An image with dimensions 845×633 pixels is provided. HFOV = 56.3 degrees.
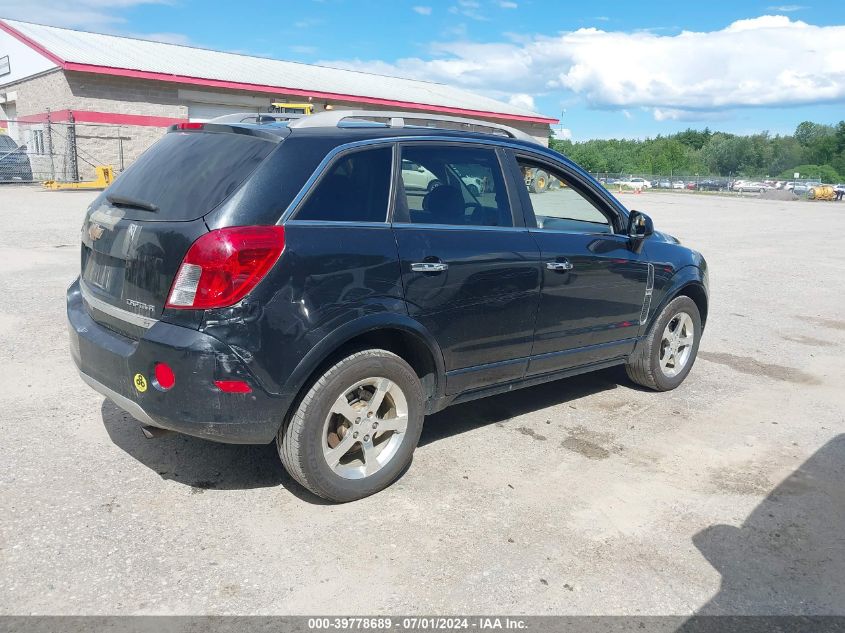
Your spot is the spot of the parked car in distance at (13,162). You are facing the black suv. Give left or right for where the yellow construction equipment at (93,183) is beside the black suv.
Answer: left

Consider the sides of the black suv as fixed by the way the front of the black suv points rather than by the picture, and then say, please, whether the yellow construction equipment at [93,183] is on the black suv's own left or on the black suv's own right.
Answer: on the black suv's own left

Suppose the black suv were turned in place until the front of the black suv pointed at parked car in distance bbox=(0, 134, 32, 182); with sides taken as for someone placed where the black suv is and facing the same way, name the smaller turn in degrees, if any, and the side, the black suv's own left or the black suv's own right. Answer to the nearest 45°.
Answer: approximately 90° to the black suv's own left

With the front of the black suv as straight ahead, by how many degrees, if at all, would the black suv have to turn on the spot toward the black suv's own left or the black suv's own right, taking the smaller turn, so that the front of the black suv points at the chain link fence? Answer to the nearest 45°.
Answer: approximately 90° to the black suv's own left

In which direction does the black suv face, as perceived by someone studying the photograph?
facing away from the viewer and to the right of the viewer
